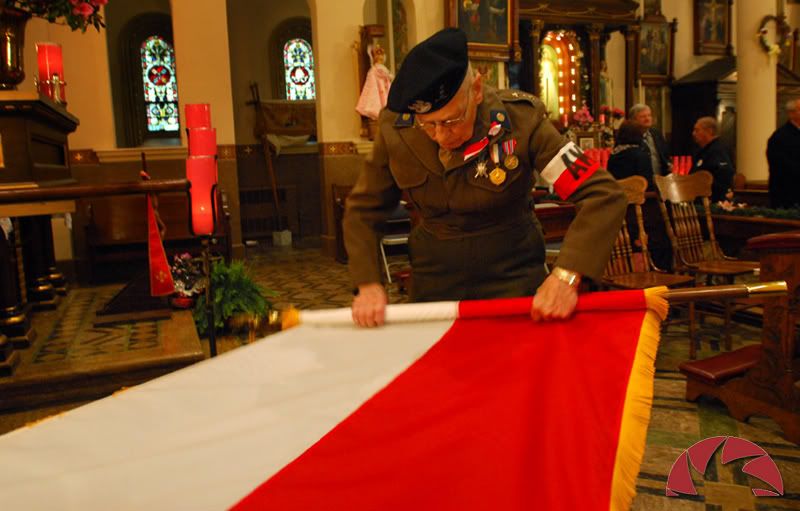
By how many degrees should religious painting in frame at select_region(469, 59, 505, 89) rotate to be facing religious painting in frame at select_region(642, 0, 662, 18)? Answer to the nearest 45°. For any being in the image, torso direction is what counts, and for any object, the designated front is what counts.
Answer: approximately 135° to its left

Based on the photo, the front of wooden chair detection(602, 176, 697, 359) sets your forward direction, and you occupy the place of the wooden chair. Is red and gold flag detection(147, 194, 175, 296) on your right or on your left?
on your right

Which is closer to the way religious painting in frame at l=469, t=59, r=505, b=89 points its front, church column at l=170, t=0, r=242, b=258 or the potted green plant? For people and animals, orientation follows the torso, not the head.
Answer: the potted green plant

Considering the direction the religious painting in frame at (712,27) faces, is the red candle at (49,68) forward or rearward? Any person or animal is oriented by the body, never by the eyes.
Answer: forward

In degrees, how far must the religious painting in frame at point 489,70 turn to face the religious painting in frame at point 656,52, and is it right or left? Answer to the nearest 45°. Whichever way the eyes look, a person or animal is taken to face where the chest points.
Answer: approximately 135° to its left

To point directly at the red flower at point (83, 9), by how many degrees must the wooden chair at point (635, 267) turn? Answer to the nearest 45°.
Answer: approximately 90° to its right

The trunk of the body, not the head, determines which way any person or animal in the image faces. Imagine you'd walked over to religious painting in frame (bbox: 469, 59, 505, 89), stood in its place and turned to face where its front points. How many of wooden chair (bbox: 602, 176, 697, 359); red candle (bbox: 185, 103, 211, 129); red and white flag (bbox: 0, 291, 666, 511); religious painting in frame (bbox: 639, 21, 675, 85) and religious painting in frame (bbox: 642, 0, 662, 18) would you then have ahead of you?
3

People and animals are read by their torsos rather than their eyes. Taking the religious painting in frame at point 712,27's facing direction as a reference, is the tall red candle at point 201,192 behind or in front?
in front

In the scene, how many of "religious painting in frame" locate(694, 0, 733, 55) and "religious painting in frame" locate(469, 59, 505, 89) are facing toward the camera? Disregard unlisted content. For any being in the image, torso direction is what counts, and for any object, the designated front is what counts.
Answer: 2

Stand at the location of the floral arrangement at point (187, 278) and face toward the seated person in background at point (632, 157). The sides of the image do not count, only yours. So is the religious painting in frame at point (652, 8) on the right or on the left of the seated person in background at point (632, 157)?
left
